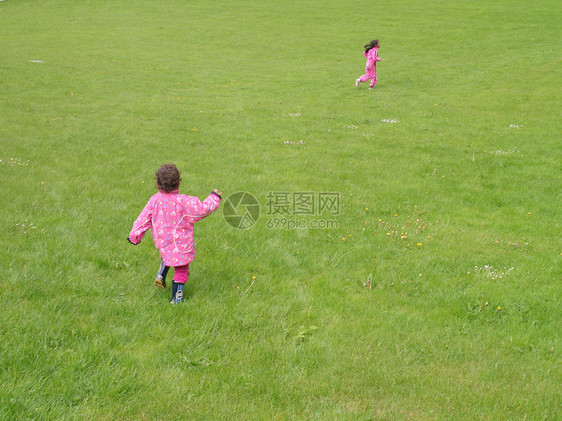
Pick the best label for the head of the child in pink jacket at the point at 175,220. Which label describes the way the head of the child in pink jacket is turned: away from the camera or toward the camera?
away from the camera

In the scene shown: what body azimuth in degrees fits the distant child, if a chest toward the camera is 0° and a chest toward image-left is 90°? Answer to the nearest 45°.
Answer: approximately 270°

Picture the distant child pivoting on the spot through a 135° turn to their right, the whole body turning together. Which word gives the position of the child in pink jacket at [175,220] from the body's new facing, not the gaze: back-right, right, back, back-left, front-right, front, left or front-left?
front-left
